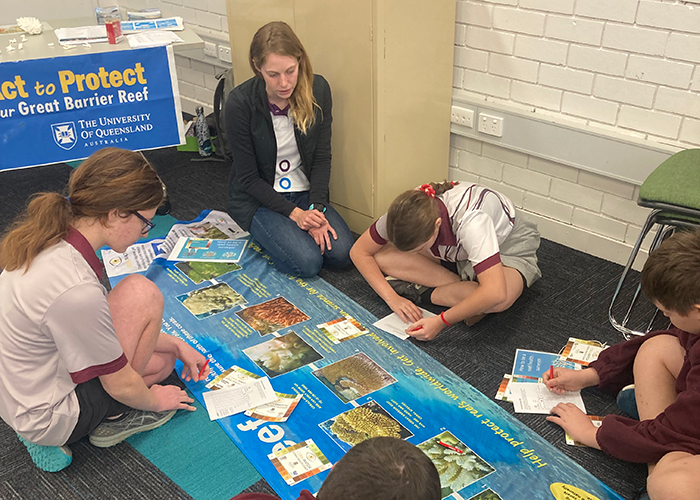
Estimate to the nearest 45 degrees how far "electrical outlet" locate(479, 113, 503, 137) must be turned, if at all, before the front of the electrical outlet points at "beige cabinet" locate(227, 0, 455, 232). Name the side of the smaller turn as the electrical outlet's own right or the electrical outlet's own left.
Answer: approximately 45° to the electrical outlet's own right

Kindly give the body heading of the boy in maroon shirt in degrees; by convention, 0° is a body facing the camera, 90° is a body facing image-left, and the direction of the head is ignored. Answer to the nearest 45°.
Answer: approximately 90°

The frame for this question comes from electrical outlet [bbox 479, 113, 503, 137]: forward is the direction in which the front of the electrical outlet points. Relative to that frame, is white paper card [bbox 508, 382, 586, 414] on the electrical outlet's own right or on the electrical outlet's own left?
on the electrical outlet's own left

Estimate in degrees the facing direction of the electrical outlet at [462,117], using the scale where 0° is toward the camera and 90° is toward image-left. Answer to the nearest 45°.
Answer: approximately 45°

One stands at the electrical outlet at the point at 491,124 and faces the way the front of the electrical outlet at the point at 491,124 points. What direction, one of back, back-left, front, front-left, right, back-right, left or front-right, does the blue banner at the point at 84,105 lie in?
front-right

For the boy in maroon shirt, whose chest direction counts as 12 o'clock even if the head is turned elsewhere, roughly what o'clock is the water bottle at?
The water bottle is roughly at 1 o'clock from the boy in maroon shirt.

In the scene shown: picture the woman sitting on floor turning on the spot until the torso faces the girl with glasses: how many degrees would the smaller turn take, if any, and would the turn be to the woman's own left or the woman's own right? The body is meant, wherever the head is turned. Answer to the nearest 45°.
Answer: approximately 90° to the woman's own right

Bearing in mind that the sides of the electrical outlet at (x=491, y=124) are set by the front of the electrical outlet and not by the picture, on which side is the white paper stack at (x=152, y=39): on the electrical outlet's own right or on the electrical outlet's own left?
on the electrical outlet's own right

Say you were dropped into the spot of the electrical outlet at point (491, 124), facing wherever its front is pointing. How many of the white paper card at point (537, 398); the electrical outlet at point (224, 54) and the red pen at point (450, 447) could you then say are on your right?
1
